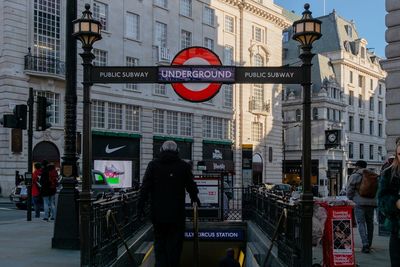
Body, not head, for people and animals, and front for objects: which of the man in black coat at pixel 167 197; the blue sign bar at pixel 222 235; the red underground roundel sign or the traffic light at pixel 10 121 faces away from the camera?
the man in black coat

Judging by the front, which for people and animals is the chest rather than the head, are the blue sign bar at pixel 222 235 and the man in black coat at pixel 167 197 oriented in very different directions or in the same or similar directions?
very different directions

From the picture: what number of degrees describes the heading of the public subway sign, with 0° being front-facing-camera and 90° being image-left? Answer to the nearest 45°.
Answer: approximately 0°
